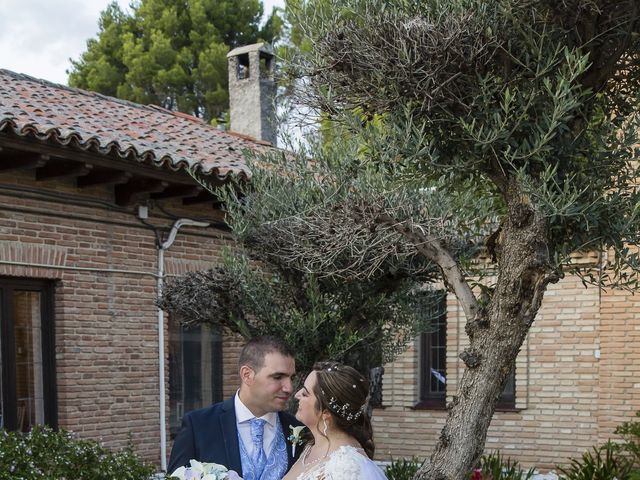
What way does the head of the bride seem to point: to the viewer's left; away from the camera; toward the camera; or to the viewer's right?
to the viewer's left

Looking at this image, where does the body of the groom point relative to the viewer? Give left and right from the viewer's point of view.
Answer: facing the viewer and to the right of the viewer

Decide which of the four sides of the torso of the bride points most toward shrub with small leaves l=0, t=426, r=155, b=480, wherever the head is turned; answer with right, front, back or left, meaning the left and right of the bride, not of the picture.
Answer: front

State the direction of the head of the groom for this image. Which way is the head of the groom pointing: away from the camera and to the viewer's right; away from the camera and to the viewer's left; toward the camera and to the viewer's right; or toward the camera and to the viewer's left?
toward the camera and to the viewer's right

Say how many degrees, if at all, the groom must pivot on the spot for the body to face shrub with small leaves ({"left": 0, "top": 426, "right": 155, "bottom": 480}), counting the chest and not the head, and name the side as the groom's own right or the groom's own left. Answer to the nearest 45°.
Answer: approximately 135° to the groom's own right

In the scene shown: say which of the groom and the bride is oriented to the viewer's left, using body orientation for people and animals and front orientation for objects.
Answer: the bride

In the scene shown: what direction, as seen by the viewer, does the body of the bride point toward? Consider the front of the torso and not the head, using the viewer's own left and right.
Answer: facing to the left of the viewer

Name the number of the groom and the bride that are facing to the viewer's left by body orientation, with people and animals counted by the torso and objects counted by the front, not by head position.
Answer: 1
